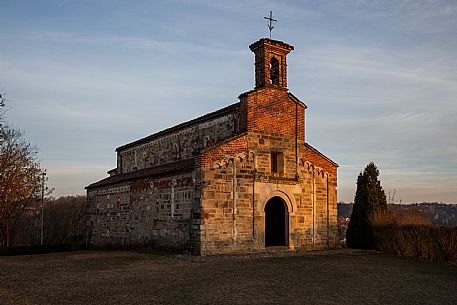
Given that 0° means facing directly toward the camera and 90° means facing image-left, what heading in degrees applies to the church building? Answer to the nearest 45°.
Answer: approximately 315°

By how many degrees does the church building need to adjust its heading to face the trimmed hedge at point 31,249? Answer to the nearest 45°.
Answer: approximately 180°

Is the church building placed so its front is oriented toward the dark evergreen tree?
no

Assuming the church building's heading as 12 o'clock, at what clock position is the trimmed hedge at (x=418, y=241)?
The trimmed hedge is roughly at 11 o'clock from the church building.
